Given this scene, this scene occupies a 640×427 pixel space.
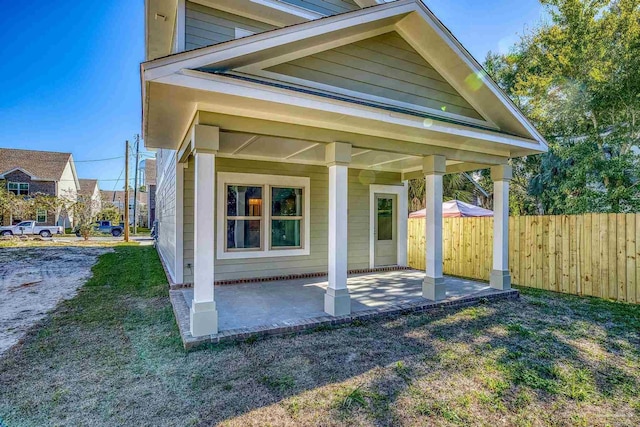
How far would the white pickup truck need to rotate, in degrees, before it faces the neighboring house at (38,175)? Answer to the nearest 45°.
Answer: approximately 90° to its right

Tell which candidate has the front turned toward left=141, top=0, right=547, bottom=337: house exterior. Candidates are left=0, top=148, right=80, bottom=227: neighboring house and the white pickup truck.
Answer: the neighboring house

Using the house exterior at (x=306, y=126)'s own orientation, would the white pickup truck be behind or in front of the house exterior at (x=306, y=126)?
behind

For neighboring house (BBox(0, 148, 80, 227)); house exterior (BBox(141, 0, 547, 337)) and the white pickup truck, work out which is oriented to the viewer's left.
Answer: the white pickup truck

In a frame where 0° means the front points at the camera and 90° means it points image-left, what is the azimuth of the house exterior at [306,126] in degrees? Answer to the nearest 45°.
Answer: approximately 315°

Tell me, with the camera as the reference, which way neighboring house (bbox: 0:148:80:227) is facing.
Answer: facing the viewer

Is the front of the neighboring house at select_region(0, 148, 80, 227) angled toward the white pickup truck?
yes

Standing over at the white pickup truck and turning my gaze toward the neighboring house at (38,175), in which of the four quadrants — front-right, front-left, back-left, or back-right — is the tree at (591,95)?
back-right

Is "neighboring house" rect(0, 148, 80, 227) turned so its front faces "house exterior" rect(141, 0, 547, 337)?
yes

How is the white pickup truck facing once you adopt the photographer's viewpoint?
facing to the left of the viewer

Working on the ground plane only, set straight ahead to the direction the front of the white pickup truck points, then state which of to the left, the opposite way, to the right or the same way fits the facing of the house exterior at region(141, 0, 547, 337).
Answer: to the left

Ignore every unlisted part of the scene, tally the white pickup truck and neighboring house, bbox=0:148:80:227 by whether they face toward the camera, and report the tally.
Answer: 1

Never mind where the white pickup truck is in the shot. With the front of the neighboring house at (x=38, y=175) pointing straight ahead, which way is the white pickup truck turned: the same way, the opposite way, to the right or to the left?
to the right

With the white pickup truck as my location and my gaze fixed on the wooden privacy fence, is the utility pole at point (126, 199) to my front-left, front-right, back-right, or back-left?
front-left
